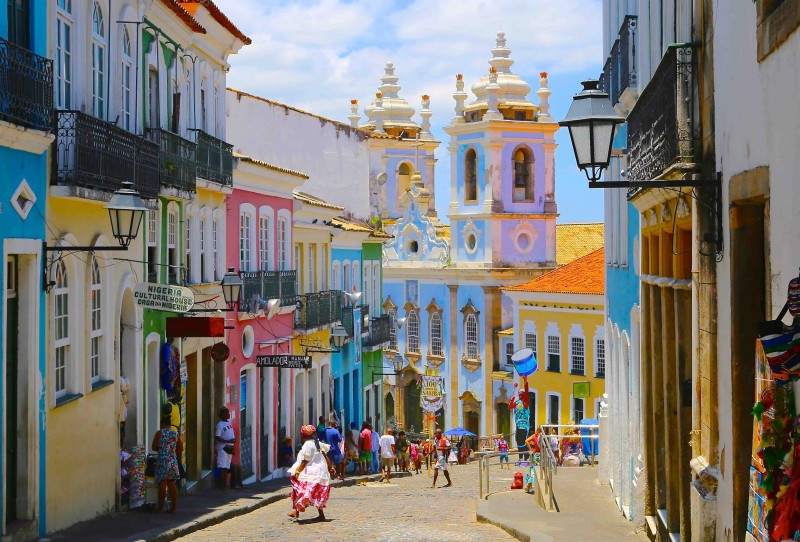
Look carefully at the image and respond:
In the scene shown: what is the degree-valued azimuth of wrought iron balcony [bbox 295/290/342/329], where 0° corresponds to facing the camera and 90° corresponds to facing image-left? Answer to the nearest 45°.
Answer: approximately 315°

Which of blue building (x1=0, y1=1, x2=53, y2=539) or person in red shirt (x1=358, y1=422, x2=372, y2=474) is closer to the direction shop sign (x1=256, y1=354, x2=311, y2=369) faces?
the blue building

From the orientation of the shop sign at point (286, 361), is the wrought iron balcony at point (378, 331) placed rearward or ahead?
rearward

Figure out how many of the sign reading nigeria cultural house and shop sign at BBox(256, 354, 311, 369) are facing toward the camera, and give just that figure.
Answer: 2

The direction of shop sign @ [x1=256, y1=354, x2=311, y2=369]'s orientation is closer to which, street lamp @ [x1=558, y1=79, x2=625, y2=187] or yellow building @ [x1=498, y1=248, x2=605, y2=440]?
the street lamp

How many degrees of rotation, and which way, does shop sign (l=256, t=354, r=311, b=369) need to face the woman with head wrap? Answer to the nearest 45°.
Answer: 0° — it already faces them

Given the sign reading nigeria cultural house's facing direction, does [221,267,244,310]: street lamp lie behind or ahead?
behind

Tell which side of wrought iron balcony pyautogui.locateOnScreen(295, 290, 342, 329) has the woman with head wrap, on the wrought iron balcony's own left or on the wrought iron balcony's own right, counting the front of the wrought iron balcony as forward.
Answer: on the wrought iron balcony's own right

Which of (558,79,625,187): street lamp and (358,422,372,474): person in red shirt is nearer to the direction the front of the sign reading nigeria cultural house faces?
the street lamp

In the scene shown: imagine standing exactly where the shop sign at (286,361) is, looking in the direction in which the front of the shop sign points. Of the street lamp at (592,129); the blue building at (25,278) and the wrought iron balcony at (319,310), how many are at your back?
1

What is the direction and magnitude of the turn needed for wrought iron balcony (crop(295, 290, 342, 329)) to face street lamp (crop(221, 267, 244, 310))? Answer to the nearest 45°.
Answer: approximately 45° to its right

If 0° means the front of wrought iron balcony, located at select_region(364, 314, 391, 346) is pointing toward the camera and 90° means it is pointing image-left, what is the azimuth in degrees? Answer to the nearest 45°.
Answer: approximately 315°
